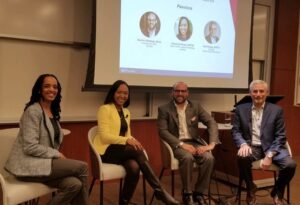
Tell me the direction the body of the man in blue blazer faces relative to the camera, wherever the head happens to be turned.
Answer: toward the camera

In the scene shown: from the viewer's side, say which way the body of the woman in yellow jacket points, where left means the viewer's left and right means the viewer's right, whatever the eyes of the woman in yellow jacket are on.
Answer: facing the viewer and to the right of the viewer

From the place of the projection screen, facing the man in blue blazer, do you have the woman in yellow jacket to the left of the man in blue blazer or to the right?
right

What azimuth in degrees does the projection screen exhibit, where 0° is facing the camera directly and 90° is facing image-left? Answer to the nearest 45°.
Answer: approximately 315°

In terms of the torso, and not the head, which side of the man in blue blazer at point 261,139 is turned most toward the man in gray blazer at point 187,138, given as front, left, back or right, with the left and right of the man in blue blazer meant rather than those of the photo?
right

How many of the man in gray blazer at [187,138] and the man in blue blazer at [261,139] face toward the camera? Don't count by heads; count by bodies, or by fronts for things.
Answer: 2

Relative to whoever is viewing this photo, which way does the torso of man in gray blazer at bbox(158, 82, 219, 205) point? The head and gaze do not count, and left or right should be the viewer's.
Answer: facing the viewer

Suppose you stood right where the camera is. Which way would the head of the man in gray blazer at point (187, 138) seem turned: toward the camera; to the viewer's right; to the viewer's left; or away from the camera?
toward the camera

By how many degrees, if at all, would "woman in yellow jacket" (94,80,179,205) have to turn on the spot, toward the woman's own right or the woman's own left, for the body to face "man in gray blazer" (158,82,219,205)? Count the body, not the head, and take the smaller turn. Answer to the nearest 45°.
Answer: approximately 90° to the woman's own left

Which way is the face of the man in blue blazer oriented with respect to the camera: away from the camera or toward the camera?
toward the camera

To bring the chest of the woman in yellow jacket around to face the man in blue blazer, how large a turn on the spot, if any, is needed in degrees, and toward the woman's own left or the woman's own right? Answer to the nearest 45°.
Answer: approximately 45° to the woman's own left

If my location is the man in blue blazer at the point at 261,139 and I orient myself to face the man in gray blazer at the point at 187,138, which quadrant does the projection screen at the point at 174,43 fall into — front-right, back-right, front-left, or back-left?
front-right

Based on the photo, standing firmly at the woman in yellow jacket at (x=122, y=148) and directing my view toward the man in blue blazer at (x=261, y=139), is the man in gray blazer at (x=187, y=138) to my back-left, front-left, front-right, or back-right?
front-left

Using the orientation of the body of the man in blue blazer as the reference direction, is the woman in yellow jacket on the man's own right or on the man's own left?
on the man's own right

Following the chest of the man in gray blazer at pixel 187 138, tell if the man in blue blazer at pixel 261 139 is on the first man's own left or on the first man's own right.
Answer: on the first man's own left

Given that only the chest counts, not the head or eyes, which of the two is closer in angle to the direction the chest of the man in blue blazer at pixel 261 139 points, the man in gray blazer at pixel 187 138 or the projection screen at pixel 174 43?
the man in gray blazer

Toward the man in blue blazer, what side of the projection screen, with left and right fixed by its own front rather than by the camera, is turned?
front
